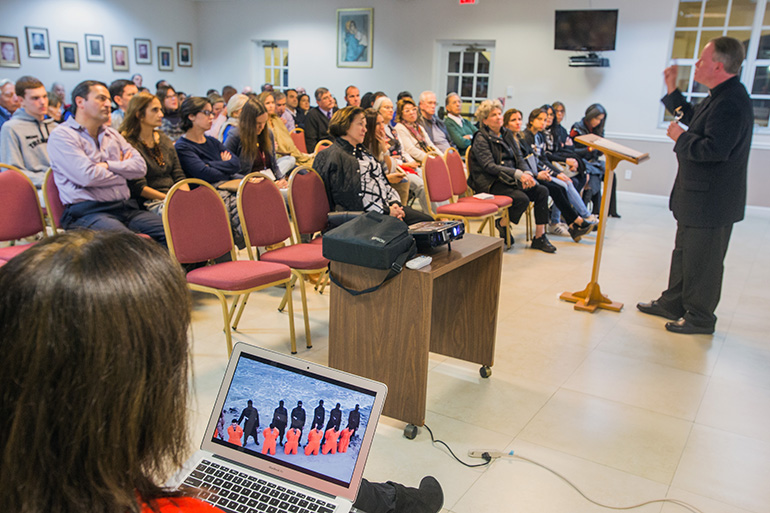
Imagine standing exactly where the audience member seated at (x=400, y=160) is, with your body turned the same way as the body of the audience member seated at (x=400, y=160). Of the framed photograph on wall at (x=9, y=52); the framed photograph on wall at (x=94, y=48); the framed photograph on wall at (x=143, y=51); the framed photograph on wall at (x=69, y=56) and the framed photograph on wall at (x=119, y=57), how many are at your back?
5

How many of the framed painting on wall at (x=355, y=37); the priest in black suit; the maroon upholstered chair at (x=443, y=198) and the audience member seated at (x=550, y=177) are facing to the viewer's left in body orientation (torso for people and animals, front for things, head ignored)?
1

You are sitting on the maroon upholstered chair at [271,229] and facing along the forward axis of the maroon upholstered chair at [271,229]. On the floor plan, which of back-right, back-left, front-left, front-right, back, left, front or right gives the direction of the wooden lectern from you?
front-left

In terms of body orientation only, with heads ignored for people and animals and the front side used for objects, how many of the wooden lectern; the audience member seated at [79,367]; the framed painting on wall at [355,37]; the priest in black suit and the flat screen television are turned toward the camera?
2

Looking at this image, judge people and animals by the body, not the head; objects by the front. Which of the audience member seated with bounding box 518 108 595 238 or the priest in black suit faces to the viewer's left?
the priest in black suit

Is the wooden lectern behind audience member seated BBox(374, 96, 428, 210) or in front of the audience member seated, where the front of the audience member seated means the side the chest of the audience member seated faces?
in front

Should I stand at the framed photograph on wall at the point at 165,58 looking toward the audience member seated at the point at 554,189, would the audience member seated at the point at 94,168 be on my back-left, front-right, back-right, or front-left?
front-right

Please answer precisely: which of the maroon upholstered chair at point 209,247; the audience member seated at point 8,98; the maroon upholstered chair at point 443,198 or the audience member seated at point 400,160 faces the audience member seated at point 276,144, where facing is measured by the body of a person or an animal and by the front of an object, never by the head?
the audience member seated at point 8,98

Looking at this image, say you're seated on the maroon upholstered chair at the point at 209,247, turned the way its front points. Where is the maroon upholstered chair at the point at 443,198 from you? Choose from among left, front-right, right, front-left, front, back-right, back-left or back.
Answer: left

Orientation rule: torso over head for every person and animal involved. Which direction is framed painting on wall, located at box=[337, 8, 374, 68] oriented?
toward the camera

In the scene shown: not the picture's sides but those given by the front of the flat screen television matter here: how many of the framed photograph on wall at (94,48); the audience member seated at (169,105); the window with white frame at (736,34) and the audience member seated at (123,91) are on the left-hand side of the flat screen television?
1

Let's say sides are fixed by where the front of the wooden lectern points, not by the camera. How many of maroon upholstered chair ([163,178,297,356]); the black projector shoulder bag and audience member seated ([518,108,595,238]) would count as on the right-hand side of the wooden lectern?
1

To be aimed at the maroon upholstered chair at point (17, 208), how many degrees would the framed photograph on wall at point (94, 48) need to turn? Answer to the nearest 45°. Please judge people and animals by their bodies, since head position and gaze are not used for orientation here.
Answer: approximately 45° to its right

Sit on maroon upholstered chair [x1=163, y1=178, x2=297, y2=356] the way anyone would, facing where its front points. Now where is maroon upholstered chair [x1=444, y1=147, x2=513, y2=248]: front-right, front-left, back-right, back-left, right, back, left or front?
left
